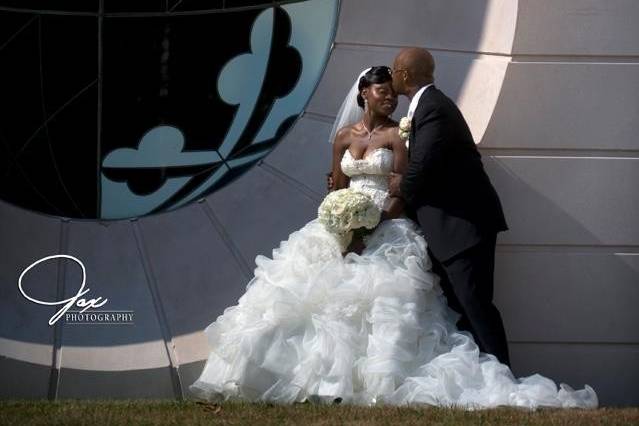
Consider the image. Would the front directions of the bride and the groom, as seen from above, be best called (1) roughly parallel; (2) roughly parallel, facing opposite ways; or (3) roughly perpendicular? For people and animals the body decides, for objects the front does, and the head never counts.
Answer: roughly perpendicular

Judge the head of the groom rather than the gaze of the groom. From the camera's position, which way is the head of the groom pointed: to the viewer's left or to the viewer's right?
to the viewer's left

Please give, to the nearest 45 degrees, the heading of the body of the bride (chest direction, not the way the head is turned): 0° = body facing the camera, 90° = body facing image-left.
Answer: approximately 0°

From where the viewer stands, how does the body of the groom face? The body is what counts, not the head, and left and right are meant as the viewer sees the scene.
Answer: facing to the left of the viewer
